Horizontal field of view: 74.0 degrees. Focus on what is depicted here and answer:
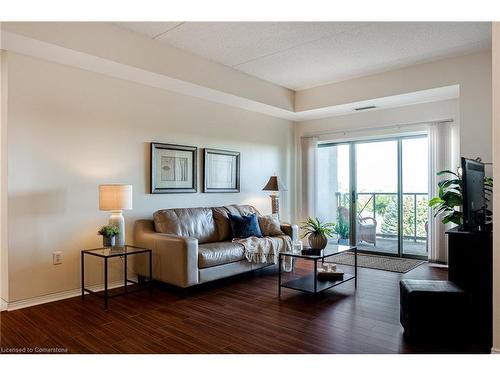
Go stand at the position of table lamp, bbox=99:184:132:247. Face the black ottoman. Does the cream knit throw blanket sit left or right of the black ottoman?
left

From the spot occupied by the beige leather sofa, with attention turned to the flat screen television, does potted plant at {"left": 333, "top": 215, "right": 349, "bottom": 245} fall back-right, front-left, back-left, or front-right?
front-left

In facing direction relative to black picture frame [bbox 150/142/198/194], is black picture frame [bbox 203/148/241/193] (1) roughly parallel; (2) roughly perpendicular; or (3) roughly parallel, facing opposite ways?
roughly parallel

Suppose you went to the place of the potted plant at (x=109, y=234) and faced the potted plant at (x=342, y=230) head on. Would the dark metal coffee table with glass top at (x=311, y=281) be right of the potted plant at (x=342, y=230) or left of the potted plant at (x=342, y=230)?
right

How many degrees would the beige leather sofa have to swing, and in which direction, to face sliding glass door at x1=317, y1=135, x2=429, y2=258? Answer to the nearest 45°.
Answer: approximately 90° to its left

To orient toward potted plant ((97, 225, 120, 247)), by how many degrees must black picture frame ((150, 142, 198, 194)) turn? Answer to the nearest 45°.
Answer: approximately 90° to its right

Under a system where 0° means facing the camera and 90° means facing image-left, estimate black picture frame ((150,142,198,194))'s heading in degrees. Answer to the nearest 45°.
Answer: approximately 315°

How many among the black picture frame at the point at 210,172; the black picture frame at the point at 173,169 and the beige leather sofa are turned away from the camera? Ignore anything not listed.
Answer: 0

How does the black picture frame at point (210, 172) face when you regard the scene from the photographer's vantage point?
facing the viewer and to the right of the viewer

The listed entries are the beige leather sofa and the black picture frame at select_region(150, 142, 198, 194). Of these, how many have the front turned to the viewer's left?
0

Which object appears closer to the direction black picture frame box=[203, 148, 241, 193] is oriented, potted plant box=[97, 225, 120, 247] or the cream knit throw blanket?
the cream knit throw blanket

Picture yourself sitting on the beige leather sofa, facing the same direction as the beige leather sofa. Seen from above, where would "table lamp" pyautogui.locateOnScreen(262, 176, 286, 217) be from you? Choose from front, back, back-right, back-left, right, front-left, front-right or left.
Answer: left

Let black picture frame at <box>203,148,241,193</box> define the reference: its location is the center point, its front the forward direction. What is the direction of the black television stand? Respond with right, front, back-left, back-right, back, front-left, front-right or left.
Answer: front

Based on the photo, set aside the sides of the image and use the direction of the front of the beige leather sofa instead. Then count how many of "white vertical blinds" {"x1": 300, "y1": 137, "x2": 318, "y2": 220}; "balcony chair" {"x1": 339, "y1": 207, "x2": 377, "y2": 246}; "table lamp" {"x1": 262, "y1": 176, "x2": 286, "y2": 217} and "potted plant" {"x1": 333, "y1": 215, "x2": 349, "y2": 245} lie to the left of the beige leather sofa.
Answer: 4

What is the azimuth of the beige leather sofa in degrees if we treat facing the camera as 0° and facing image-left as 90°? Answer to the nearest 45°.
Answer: approximately 315°

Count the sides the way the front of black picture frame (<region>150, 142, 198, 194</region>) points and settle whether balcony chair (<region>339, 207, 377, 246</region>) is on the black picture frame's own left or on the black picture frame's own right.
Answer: on the black picture frame's own left

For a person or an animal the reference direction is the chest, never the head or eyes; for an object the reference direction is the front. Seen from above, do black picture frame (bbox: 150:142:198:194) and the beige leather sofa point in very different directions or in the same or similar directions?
same or similar directions

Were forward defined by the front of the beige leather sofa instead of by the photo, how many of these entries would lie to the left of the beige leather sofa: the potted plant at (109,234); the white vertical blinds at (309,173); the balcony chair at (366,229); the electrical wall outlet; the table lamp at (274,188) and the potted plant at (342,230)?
4
